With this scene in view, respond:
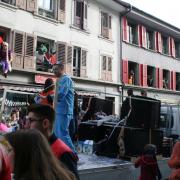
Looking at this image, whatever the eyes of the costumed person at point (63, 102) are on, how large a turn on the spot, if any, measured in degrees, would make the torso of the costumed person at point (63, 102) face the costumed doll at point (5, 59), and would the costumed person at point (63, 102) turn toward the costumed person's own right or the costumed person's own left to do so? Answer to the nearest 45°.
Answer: approximately 90° to the costumed person's own right

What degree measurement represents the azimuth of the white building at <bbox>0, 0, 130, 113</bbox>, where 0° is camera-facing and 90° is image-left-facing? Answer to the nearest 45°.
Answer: approximately 315°

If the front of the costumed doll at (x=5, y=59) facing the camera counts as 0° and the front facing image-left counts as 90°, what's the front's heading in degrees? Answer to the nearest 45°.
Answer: approximately 0°

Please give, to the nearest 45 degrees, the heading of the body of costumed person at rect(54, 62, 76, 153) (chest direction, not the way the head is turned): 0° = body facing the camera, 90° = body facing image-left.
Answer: approximately 90°
